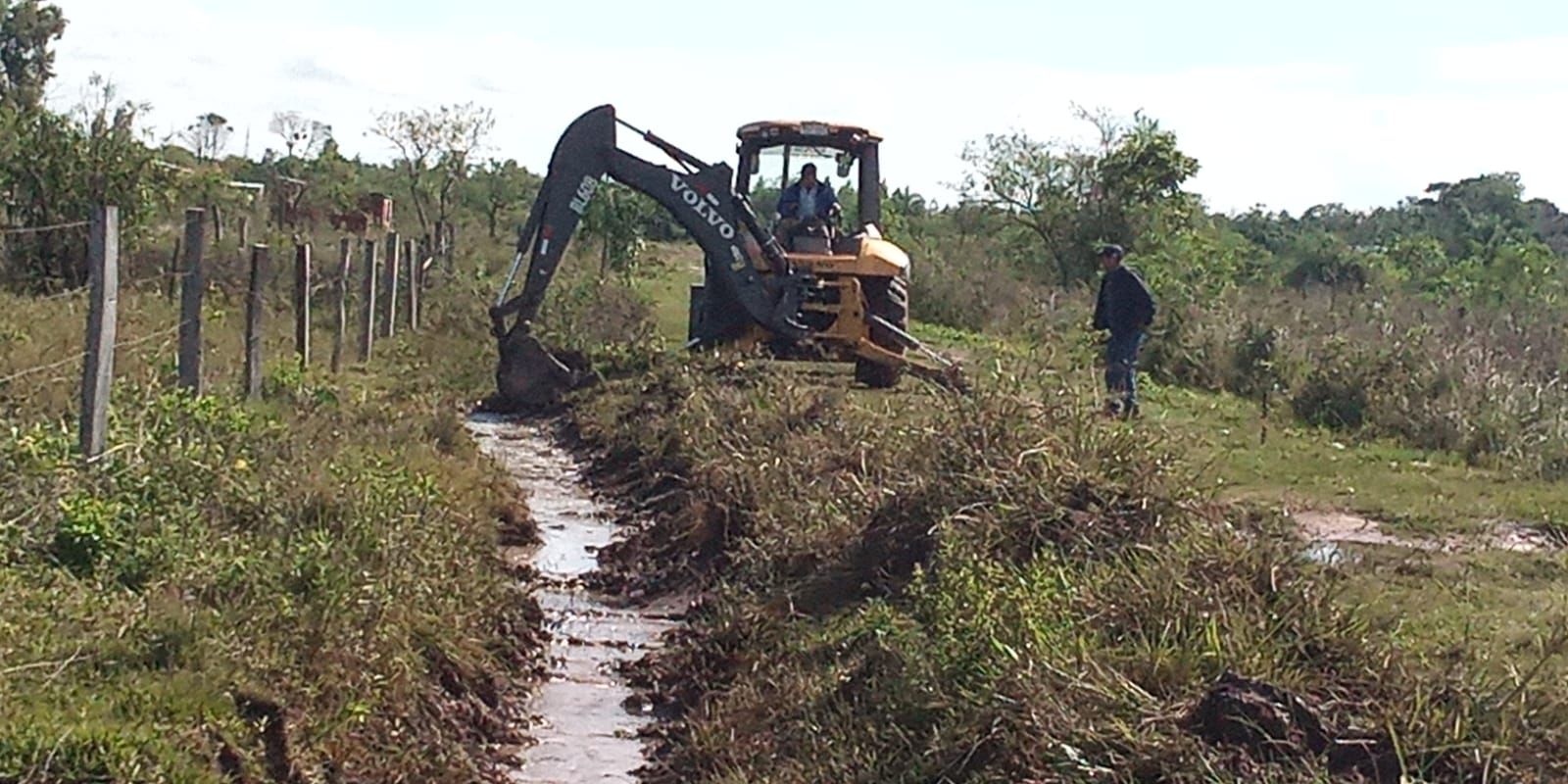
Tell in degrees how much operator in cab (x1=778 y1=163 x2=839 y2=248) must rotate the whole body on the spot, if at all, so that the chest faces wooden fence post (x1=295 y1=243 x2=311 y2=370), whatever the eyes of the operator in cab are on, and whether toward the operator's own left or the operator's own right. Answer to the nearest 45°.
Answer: approximately 45° to the operator's own right

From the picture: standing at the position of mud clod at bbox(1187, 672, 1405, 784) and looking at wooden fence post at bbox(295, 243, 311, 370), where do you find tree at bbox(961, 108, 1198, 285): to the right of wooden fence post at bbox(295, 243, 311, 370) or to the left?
right

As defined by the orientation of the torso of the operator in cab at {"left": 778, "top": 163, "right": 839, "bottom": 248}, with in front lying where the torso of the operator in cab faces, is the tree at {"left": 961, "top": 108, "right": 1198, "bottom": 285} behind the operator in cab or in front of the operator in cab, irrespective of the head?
behind

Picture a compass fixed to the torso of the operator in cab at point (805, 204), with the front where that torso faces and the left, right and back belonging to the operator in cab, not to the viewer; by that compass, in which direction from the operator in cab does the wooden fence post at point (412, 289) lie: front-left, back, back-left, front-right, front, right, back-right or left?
back-right

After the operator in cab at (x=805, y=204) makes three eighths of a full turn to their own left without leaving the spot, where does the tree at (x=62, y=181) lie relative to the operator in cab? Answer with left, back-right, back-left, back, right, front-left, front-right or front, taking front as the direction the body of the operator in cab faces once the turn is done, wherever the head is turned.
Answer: back-left

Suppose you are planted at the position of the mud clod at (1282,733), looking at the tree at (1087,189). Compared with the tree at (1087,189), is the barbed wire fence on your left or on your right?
left

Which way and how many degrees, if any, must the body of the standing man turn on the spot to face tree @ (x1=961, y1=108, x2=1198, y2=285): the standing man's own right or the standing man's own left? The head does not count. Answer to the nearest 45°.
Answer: approximately 135° to the standing man's own right

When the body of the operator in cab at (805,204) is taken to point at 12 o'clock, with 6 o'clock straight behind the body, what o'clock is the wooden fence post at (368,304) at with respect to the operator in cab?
The wooden fence post is roughly at 3 o'clock from the operator in cab.

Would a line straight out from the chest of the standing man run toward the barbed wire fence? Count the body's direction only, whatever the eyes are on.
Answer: yes

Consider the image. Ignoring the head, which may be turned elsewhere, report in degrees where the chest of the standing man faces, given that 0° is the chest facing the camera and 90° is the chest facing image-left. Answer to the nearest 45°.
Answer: approximately 45°

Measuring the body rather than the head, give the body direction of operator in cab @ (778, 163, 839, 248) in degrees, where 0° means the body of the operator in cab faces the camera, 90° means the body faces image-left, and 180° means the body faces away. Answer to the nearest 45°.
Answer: approximately 0°

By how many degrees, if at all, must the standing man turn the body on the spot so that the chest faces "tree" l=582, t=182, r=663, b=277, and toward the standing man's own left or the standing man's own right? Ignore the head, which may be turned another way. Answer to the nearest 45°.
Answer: approximately 90° to the standing man's own right
